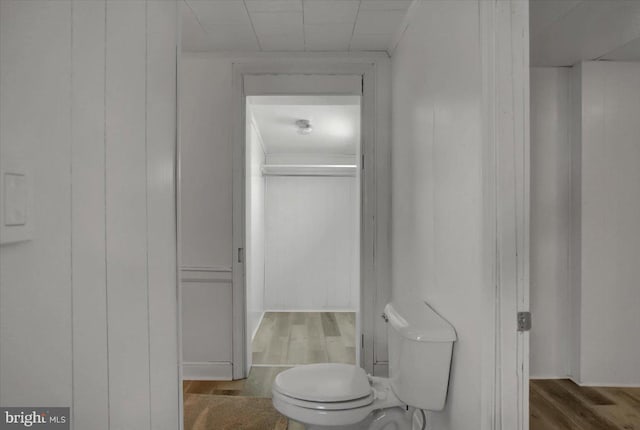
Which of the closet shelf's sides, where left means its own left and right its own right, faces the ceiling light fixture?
front

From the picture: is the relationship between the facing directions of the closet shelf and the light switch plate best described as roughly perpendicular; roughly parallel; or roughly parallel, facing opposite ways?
roughly perpendicular

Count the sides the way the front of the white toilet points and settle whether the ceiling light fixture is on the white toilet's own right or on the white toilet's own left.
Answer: on the white toilet's own right

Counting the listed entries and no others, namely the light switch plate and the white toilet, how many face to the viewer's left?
1

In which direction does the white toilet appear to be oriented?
to the viewer's left

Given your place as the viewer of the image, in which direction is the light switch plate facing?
facing the viewer and to the right of the viewer

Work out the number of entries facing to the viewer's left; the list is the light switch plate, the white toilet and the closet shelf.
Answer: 1

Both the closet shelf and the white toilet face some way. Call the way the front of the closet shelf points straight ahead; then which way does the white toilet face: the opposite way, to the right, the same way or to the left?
to the right

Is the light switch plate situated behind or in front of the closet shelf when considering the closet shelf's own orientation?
in front

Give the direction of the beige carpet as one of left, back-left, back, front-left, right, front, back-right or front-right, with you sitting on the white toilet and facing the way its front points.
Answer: front-right

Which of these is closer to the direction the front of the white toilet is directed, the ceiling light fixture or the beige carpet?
the beige carpet
